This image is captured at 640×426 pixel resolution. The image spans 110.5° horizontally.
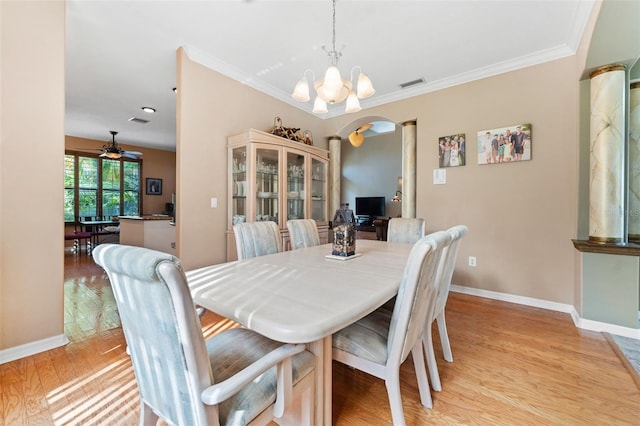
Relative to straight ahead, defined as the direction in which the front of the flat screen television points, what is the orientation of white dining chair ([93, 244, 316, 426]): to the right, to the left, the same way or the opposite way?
the opposite way

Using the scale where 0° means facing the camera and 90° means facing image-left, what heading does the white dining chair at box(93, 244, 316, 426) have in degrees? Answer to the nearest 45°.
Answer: approximately 225°

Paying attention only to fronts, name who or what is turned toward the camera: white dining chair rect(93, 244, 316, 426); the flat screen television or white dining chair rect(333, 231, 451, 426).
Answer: the flat screen television

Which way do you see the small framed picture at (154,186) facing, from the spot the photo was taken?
facing the viewer

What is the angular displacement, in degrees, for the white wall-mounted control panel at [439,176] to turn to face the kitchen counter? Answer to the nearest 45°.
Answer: approximately 90° to its right

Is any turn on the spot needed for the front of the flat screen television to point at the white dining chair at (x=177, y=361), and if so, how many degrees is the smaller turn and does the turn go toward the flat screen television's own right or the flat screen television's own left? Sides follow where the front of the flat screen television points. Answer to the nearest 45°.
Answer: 0° — it already faces it

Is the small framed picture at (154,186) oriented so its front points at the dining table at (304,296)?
yes

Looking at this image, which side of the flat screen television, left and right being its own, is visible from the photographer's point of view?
front

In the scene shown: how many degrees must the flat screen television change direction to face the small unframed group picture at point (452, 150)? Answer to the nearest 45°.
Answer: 0° — it already faces it

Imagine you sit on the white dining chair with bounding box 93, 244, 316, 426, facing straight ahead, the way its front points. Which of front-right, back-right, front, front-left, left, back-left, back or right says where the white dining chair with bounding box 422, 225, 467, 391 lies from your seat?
front-right

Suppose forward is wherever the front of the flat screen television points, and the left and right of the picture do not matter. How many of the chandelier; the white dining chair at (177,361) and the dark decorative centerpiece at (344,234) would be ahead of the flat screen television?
3

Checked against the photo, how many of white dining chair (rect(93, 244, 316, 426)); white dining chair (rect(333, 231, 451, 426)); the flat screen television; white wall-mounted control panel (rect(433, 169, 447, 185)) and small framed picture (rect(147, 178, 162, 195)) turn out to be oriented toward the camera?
3

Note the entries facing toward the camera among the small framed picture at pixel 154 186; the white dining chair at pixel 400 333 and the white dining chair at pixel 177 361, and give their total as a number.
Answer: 1

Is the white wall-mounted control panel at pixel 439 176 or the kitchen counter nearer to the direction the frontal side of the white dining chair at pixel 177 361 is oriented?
the white wall-mounted control panel

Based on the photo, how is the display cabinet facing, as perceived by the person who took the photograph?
facing the viewer and to the right of the viewer
